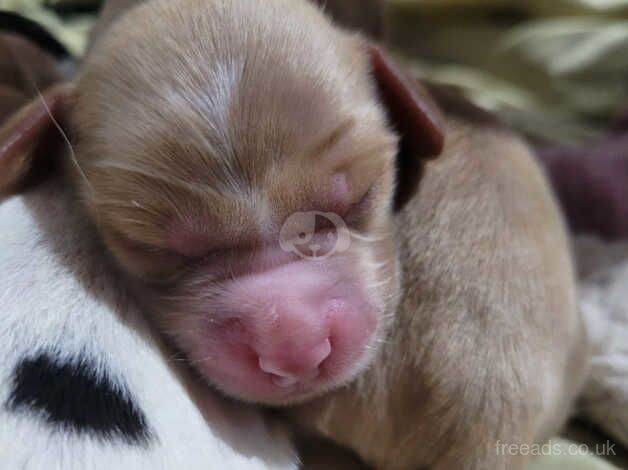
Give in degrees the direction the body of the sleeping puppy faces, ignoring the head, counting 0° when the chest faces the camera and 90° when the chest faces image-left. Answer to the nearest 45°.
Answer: approximately 0°
